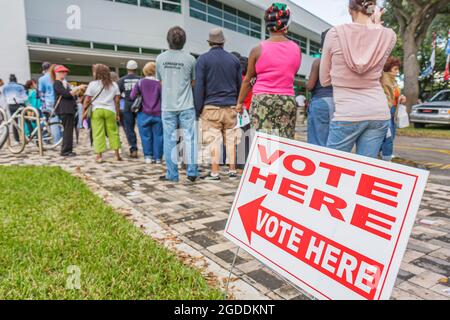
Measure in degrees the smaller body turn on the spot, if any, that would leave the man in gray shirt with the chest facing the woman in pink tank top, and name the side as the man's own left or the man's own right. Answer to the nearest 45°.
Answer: approximately 135° to the man's own right

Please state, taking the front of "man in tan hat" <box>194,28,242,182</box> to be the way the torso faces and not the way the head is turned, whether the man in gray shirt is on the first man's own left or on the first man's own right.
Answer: on the first man's own left

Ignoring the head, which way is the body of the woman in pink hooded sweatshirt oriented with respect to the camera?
away from the camera

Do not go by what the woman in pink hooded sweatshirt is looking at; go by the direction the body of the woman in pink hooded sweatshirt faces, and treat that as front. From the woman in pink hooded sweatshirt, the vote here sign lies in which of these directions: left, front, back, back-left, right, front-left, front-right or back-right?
back

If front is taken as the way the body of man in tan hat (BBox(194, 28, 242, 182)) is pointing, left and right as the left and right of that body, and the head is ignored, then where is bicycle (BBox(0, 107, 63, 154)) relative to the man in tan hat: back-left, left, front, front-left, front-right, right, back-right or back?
front-left

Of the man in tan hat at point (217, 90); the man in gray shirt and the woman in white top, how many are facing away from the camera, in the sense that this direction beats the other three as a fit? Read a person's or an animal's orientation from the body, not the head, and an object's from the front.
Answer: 3

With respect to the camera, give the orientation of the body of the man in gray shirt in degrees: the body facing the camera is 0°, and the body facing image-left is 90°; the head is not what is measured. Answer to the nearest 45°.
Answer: approximately 180°

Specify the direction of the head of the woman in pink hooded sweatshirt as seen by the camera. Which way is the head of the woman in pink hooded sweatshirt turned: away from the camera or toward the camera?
away from the camera

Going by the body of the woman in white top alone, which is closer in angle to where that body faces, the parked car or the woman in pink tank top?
the parked car

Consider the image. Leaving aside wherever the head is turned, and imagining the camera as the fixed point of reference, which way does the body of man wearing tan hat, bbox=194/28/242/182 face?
away from the camera

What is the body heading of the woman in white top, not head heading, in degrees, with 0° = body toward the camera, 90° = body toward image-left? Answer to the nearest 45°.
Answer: approximately 180°

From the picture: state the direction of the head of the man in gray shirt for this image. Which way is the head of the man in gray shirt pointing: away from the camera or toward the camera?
away from the camera

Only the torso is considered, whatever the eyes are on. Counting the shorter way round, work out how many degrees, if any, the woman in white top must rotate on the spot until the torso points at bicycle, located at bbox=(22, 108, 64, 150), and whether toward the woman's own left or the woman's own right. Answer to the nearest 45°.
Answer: approximately 45° to the woman's own left

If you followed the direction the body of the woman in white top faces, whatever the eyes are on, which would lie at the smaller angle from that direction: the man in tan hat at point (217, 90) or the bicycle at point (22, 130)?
the bicycle
